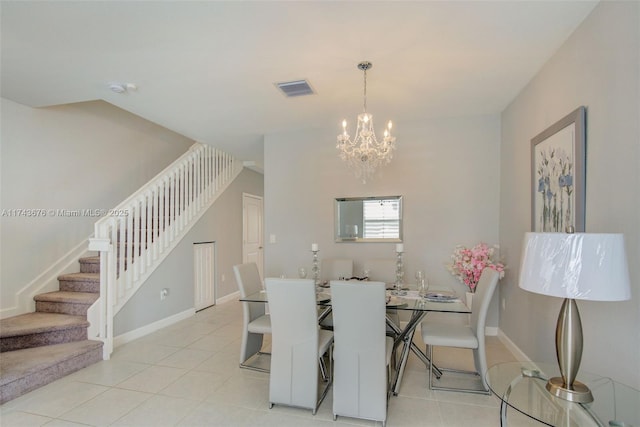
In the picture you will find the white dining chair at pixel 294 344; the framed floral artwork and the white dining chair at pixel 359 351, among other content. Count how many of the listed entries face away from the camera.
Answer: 2

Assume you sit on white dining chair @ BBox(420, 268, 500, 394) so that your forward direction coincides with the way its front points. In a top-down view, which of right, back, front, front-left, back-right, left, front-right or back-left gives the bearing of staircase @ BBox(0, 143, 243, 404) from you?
front

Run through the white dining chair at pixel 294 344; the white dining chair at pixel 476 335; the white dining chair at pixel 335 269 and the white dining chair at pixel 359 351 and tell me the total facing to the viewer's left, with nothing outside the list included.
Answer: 1

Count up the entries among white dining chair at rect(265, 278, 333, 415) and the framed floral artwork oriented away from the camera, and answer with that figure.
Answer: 1

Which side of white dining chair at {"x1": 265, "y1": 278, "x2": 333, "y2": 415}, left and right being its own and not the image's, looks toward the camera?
back

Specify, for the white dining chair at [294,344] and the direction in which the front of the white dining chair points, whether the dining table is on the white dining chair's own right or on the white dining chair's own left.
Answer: on the white dining chair's own right

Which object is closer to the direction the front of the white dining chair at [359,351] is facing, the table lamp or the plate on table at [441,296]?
the plate on table

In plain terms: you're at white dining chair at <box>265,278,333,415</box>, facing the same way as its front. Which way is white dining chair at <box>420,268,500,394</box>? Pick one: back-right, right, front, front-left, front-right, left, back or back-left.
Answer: right

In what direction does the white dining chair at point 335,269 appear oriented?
toward the camera

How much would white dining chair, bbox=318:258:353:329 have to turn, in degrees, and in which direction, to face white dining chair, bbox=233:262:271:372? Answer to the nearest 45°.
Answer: approximately 45° to its right

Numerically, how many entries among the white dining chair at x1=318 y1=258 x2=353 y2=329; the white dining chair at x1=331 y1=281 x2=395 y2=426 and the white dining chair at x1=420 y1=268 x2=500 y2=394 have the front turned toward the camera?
1

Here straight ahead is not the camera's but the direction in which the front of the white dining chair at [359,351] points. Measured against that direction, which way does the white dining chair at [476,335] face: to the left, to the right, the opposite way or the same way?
to the left

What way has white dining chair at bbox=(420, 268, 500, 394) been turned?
to the viewer's left

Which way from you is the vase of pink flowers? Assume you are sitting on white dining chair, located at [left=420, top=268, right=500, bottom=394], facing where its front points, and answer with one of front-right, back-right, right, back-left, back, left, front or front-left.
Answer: right

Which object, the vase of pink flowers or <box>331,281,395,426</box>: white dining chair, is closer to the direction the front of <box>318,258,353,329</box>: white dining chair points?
the white dining chair
